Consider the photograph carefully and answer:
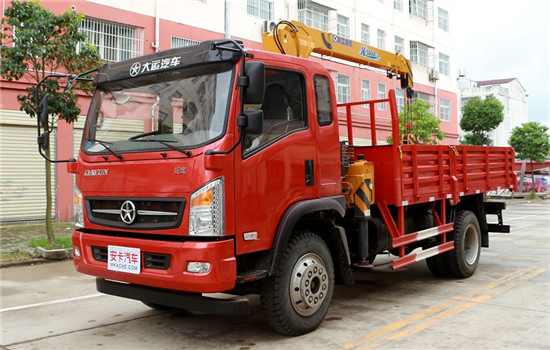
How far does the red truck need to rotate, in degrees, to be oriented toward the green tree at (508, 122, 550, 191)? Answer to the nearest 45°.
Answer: approximately 180°

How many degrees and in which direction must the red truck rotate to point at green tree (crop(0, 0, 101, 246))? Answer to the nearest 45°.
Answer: approximately 90° to its right

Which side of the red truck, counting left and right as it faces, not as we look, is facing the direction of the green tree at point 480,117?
back

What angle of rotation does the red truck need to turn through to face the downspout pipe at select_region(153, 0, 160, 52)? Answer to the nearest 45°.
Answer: approximately 135° to its right

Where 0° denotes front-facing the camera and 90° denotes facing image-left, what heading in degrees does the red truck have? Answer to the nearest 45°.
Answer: approximately 45°
